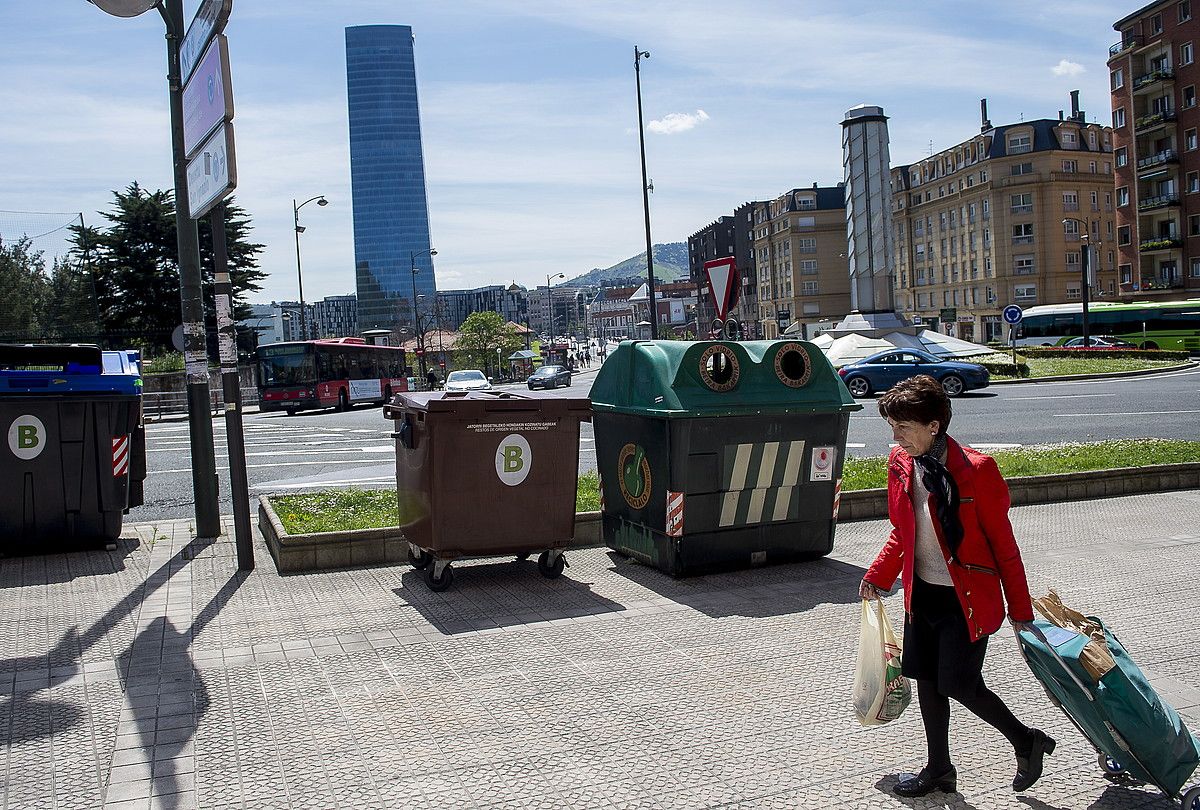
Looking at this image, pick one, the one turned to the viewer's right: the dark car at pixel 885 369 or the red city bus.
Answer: the dark car

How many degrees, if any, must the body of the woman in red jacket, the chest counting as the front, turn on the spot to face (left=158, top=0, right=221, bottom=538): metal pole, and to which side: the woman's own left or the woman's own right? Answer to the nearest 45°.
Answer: approximately 90° to the woman's own right

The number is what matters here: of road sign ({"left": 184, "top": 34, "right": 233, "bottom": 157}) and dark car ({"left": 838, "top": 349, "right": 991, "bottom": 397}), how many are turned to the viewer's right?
1

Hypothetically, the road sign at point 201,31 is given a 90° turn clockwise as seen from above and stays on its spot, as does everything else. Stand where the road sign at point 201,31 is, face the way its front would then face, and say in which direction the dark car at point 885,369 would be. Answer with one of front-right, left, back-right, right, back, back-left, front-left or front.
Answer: right

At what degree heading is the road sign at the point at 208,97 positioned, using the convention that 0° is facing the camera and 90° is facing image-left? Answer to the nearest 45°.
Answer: approximately 45°

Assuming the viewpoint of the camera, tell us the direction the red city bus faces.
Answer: facing the viewer and to the left of the viewer

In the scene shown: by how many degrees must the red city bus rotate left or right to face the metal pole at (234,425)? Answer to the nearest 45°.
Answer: approximately 45° to its left

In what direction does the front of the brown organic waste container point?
toward the camera

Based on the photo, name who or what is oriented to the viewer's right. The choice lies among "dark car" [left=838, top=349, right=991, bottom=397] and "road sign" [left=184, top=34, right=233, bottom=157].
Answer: the dark car

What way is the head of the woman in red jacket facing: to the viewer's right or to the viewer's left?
to the viewer's left

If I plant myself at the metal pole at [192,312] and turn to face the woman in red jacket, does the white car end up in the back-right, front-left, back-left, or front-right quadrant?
back-left
